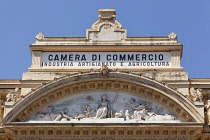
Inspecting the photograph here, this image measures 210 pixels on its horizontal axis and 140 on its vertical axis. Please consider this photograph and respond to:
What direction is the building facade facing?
toward the camera
